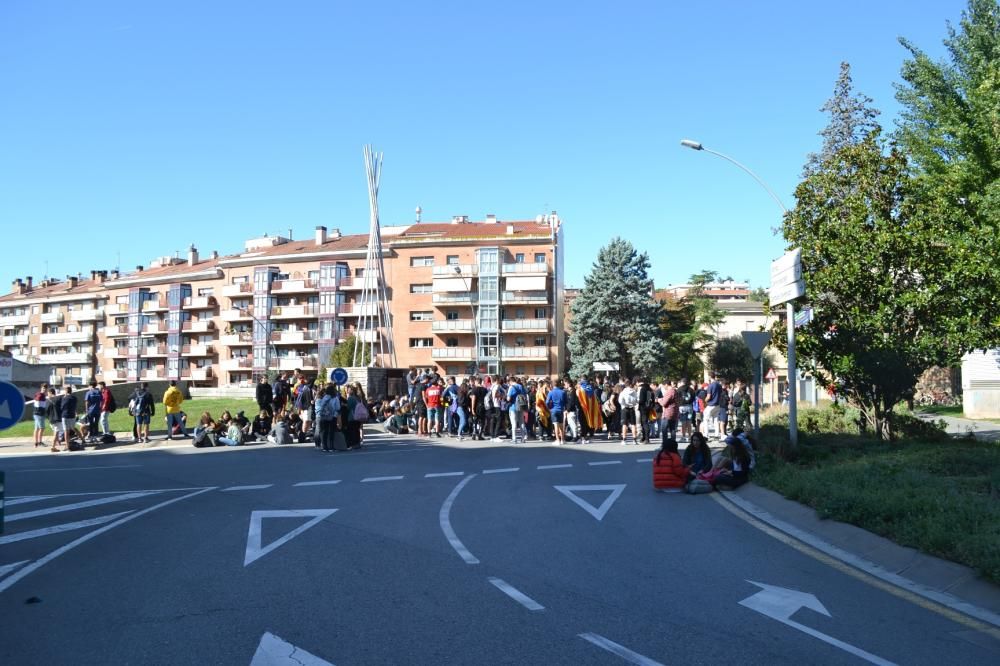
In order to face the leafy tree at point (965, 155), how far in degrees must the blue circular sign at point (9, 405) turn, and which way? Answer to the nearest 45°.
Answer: approximately 90° to its left

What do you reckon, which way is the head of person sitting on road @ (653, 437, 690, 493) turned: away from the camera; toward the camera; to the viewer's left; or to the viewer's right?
away from the camera

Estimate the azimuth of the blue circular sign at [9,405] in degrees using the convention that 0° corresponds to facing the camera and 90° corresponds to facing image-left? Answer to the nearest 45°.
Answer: approximately 0°
